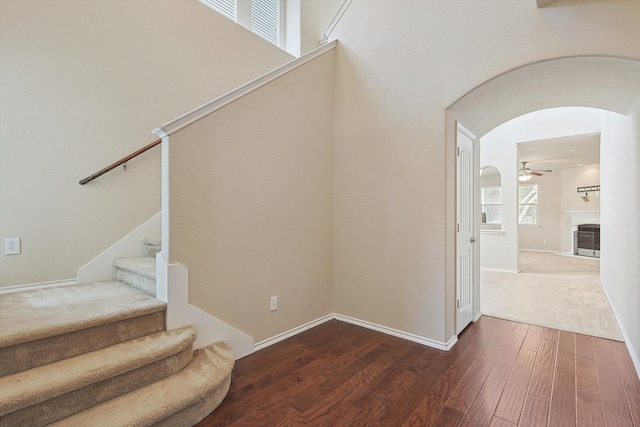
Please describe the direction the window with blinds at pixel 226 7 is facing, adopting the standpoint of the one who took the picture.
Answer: facing the viewer and to the right of the viewer
